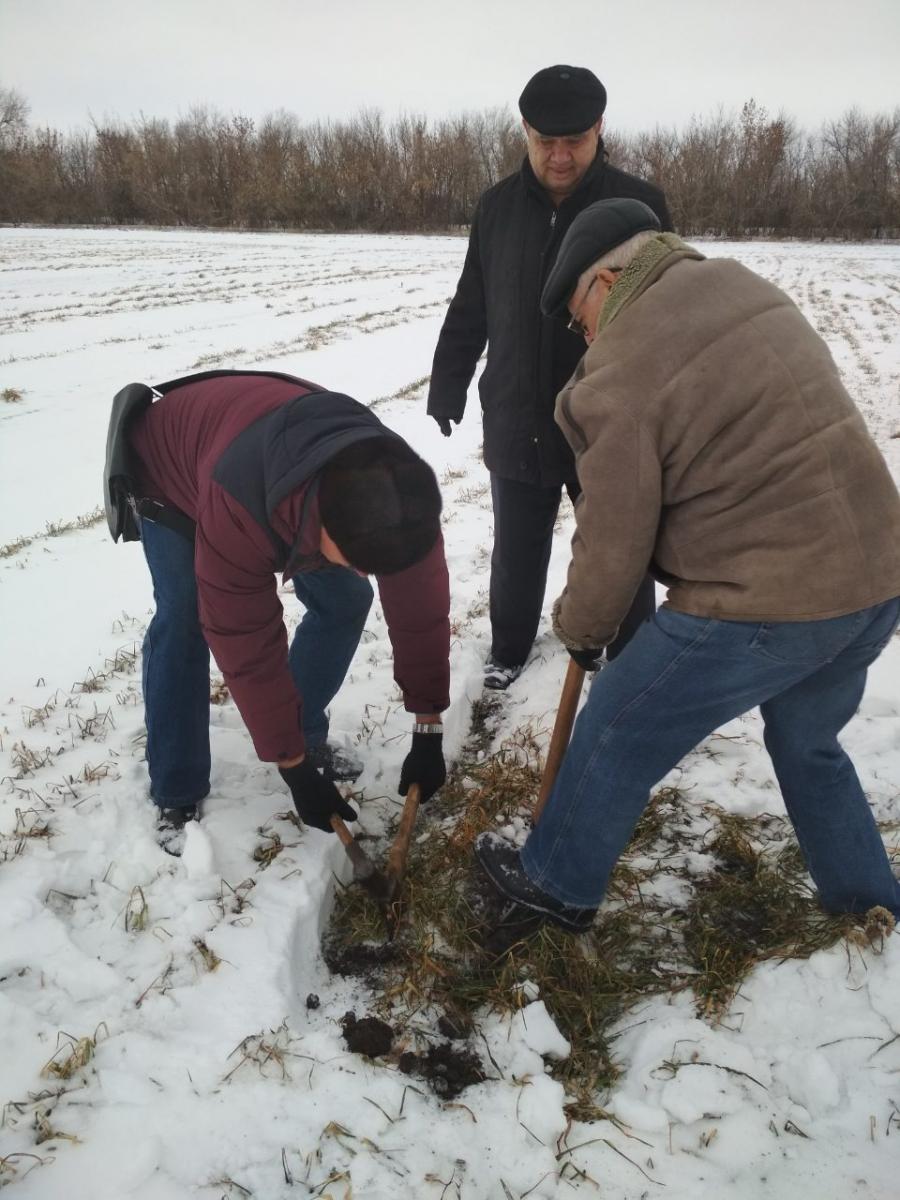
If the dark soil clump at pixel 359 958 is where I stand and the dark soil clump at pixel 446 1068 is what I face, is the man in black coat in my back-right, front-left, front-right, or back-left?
back-left

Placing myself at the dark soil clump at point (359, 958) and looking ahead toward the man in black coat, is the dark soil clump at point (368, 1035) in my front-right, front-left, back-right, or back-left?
back-right

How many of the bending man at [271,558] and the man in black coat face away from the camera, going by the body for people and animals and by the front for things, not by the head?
0

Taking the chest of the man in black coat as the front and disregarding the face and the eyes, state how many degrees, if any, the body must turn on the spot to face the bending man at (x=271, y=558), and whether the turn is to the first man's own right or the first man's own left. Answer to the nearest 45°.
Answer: approximately 45° to the first man's own right

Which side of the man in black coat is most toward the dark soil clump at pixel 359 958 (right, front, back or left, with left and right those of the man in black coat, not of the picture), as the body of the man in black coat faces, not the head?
front

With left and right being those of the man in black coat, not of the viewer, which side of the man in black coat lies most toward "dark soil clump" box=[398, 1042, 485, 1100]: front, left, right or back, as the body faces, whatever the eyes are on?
front

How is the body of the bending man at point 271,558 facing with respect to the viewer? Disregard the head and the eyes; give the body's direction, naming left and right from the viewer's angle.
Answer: facing the viewer and to the right of the viewer
